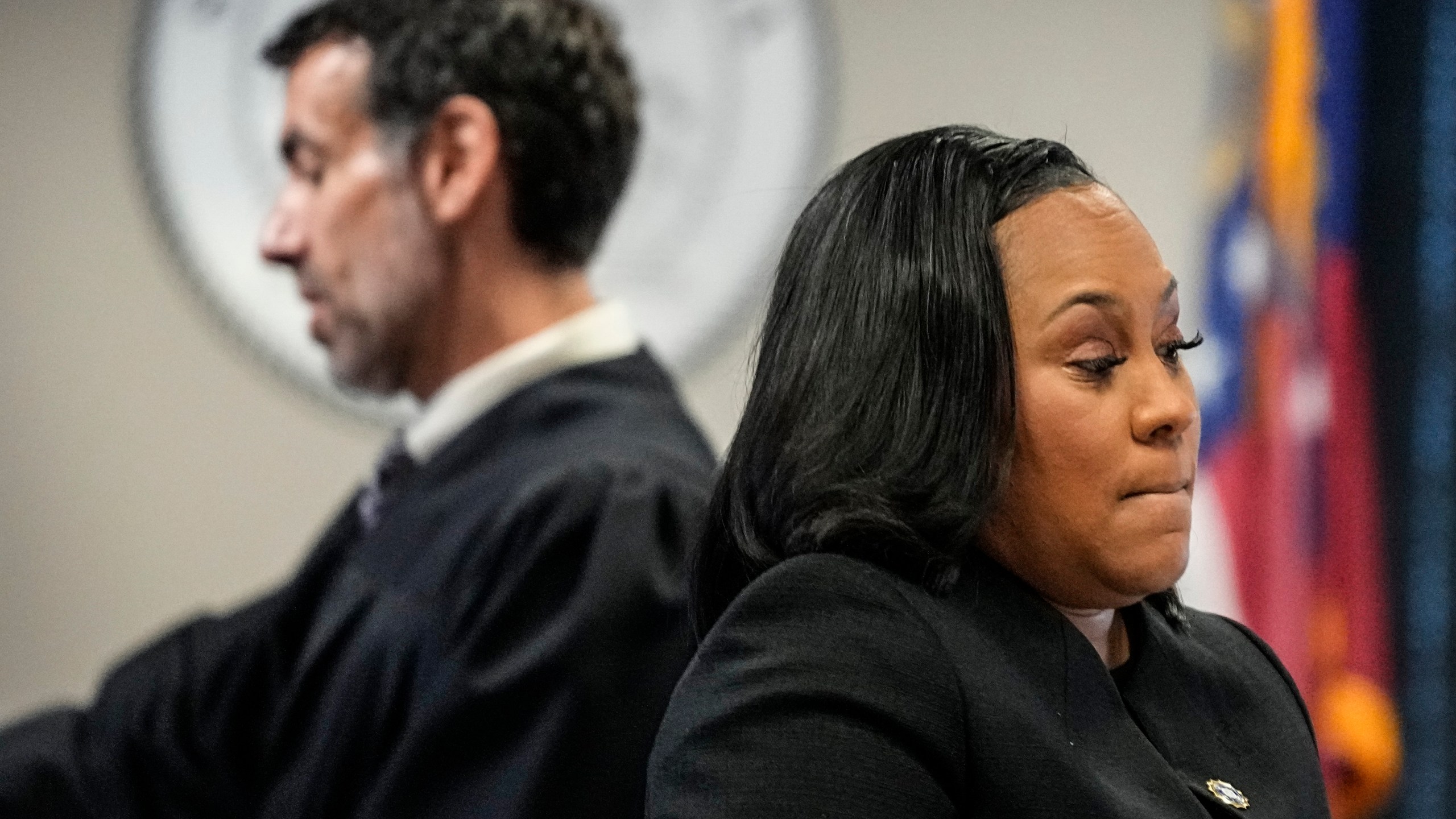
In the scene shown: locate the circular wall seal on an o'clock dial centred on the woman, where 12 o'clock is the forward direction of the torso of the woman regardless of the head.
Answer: The circular wall seal is roughly at 7 o'clock from the woman.

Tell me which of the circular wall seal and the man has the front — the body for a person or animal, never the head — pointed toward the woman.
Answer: the circular wall seal

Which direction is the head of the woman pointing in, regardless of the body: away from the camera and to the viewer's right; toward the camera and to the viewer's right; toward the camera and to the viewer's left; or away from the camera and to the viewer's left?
toward the camera and to the viewer's right

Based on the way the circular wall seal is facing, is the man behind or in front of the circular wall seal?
in front

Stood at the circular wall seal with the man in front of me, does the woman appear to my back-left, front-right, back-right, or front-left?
front-left

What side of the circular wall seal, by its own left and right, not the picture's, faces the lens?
front

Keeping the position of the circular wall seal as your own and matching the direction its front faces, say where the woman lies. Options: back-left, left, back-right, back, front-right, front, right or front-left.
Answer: front

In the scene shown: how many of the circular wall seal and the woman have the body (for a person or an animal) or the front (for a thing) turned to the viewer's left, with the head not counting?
0

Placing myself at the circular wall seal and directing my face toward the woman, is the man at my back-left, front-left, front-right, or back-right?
front-right

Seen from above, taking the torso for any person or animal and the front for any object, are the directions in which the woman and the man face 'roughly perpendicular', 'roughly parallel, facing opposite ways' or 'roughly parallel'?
roughly perpendicular

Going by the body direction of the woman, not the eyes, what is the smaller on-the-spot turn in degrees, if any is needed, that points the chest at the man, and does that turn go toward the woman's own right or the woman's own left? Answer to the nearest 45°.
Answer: approximately 180°

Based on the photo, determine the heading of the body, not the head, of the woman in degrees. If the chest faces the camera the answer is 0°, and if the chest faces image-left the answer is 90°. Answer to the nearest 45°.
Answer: approximately 315°

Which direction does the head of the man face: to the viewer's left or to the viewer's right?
to the viewer's left

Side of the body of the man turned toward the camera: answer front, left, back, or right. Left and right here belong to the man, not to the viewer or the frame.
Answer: left
